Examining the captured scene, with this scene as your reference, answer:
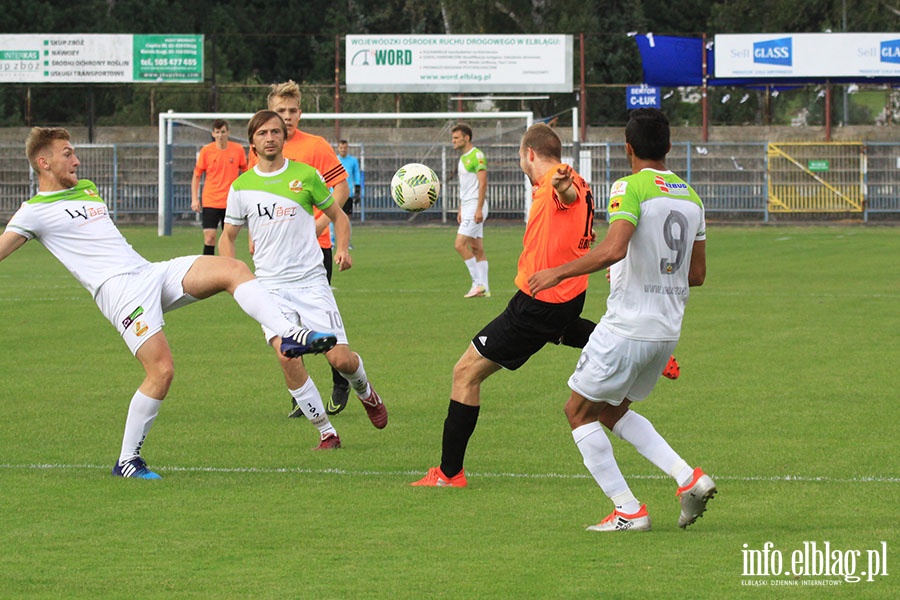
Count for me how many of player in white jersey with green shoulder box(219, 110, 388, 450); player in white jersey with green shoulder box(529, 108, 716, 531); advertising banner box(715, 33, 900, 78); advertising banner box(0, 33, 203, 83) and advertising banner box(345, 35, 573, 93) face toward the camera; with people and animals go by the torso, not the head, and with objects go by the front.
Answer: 4

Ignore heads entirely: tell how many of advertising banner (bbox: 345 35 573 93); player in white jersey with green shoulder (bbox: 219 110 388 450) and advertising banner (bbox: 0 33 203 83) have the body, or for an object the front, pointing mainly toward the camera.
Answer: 3

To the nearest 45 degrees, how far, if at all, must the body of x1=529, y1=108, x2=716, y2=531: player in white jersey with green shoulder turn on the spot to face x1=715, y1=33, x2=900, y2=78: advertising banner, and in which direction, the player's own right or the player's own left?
approximately 45° to the player's own right

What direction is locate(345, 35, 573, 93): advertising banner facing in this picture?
toward the camera

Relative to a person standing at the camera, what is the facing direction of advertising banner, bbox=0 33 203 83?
facing the viewer

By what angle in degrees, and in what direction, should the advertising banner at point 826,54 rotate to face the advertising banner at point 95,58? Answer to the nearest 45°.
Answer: approximately 90° to its right

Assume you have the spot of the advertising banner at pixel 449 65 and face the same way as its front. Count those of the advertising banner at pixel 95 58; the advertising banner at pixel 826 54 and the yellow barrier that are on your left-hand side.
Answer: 2

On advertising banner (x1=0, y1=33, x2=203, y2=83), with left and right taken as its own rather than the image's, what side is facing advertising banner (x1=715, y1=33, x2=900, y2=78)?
left

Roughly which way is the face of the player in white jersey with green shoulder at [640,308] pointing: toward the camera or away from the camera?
away from the camera

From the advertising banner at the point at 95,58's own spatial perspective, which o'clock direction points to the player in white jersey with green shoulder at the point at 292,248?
The player in white jersey with green shoulder is roughly at 12 o'clock from the advertising banner.

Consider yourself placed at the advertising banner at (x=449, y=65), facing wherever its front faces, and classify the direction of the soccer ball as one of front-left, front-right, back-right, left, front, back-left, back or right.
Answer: front

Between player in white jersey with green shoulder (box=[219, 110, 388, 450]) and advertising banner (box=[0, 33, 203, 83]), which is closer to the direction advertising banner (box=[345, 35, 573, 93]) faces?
the player in white jersey with green shoulder

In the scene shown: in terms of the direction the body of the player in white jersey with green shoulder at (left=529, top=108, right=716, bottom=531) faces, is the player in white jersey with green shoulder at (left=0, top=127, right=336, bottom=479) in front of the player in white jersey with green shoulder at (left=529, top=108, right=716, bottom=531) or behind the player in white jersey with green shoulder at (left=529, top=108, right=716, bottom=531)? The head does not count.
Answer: in front

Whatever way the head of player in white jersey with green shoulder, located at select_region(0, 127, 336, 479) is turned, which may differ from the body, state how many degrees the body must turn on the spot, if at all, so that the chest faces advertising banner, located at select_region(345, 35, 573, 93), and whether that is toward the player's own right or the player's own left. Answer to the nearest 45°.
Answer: approximately 135° to the player's own left

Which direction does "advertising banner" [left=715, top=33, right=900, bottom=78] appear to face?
toward the camera
